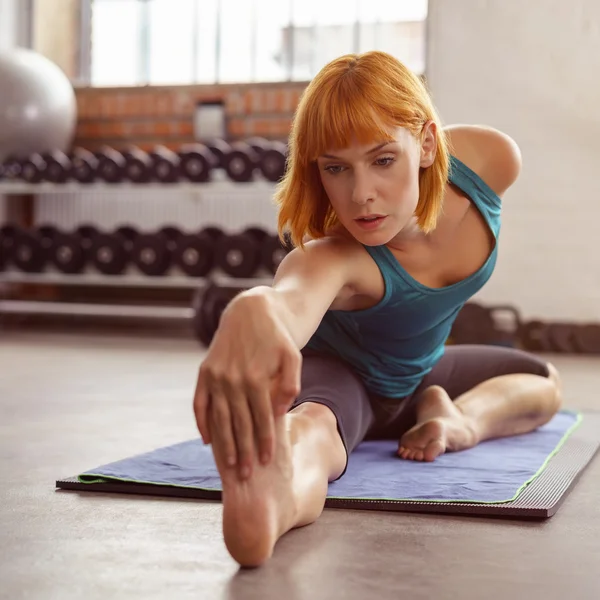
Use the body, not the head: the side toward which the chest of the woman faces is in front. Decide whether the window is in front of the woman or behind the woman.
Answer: behind

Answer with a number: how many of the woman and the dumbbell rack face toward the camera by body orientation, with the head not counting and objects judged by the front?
2

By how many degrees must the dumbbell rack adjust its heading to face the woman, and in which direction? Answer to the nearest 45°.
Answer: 0° — it already faces them

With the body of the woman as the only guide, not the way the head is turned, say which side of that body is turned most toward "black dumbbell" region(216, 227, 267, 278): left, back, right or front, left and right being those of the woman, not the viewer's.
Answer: back

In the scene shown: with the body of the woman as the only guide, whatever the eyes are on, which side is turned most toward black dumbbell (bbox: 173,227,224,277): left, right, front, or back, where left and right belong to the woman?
back

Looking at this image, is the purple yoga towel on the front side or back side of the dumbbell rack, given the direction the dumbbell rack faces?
on the front side
